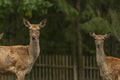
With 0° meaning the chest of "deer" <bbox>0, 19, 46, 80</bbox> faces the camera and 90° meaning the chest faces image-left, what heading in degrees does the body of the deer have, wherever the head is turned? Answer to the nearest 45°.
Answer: approximately 270°

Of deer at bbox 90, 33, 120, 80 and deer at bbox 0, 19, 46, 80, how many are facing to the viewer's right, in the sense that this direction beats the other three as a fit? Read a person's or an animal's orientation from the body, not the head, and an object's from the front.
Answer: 1

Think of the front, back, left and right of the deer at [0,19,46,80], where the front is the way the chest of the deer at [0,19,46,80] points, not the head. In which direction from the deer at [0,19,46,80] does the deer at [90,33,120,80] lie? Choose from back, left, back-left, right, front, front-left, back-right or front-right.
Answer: front

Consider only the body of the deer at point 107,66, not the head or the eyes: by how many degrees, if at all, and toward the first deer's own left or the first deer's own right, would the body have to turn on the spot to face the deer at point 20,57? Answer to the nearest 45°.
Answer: approximately 45° to the first deer's own right

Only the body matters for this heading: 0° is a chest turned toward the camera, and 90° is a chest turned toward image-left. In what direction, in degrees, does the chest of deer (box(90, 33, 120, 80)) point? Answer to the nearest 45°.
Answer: approximately 45°
